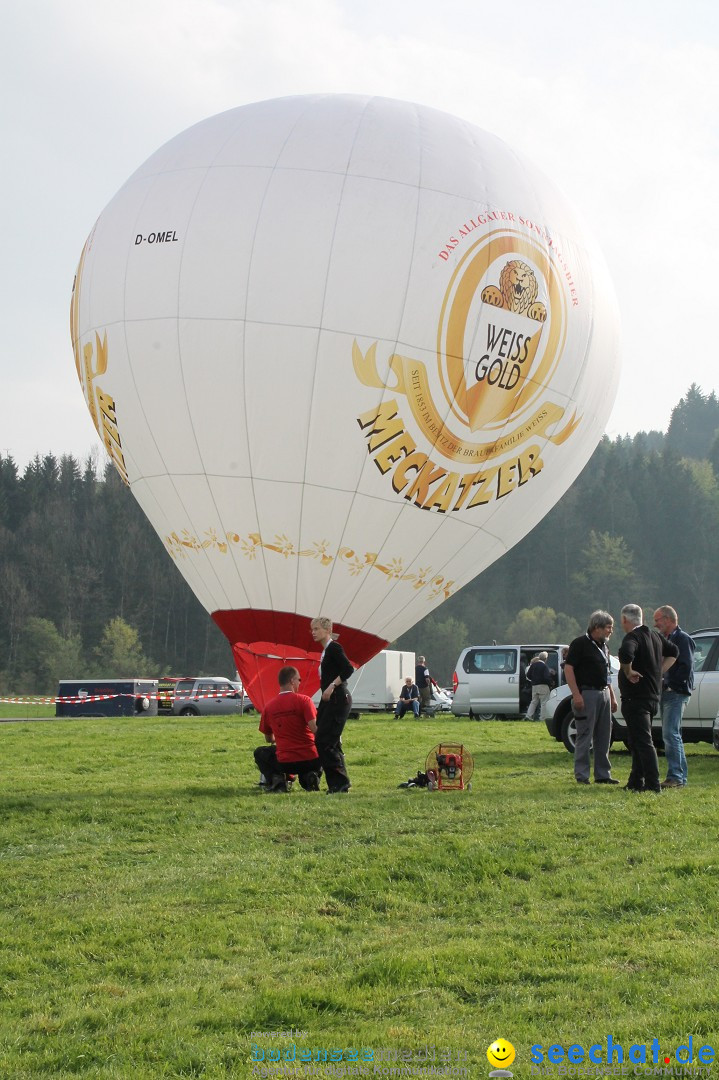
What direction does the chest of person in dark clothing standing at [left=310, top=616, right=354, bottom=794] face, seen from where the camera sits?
to the viewer's left

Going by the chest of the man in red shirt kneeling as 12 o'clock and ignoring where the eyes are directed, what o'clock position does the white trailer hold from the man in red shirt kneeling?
The white trailer is roughly at 12 o'clock from the man in red shirt kneeling.

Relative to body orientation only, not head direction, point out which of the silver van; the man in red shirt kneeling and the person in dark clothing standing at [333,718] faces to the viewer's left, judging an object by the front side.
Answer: the person in dark clothing standing

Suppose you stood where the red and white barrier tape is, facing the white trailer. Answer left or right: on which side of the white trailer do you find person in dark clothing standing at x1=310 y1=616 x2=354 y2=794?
right

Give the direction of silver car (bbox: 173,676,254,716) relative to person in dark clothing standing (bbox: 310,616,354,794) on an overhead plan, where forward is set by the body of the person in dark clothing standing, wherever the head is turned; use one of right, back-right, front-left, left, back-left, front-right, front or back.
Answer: right

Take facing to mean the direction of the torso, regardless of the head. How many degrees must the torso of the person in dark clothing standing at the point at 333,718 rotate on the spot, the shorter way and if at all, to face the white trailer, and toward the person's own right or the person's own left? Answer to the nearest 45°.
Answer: approximately 90° to the person's own right

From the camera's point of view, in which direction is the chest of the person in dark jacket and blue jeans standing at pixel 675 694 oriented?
to the viewer's left

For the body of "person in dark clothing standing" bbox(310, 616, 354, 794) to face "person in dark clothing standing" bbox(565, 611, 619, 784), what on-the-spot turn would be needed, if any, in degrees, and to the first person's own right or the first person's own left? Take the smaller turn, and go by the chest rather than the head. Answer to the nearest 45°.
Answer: approximately 180°

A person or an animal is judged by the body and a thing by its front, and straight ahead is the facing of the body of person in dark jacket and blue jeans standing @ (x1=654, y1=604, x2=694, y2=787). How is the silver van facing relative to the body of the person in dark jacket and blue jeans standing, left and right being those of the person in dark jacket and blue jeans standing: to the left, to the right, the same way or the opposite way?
the opposite way

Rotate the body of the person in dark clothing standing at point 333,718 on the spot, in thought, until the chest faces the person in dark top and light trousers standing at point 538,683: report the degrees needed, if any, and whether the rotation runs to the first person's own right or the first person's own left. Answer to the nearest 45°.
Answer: approximately 90° to the first person's own right

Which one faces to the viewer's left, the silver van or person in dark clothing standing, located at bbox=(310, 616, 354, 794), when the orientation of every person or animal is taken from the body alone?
the person in dark clothing standing

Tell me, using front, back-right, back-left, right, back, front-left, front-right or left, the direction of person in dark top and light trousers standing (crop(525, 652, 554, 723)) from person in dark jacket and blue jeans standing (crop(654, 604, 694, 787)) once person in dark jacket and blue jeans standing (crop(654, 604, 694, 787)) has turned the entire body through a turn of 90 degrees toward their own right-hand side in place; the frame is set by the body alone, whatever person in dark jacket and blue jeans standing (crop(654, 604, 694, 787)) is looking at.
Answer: front

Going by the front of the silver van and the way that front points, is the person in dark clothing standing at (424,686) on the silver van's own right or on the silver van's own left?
on the silver van's own left
